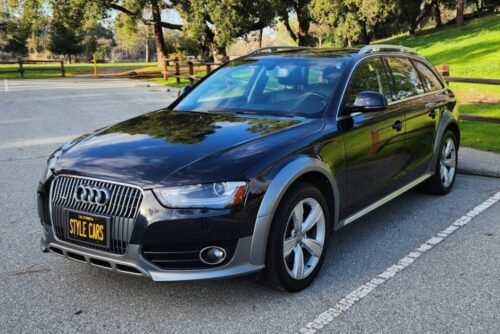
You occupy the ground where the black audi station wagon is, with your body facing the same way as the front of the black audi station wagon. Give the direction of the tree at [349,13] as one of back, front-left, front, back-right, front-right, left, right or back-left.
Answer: back-right

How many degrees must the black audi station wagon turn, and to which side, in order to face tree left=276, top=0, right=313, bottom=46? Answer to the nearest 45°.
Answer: approximately 135° to its right

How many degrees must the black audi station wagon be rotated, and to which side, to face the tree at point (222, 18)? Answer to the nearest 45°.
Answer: approximately 135° to its right

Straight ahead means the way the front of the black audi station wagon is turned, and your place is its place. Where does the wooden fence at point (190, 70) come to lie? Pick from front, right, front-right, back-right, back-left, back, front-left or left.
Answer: back-right

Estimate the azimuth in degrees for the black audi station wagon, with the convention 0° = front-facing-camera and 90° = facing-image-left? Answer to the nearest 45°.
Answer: approximately 45°
